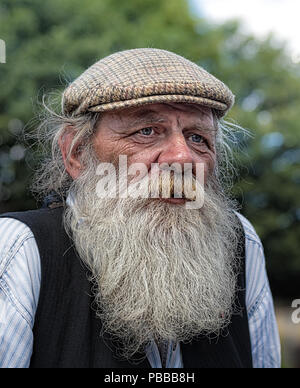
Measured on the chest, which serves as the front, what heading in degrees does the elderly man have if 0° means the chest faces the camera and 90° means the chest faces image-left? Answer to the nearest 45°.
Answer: approximately 315°

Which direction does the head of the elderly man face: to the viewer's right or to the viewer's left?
to the viewer's right
